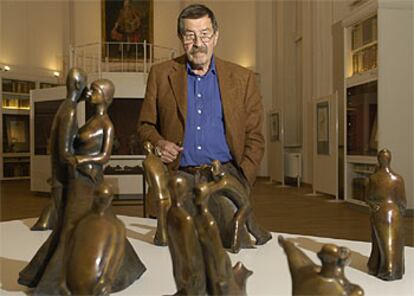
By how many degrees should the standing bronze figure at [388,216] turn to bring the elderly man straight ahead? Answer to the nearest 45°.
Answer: approximately 135° to its right

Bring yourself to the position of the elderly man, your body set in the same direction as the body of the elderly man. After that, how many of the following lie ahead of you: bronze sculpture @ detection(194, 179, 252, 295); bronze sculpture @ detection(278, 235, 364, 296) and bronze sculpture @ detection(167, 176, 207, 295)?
3

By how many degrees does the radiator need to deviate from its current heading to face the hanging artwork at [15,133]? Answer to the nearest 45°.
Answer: approximately 45° to its right

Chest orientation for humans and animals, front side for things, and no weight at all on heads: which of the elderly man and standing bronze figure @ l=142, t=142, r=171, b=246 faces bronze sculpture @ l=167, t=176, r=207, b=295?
the elderly man

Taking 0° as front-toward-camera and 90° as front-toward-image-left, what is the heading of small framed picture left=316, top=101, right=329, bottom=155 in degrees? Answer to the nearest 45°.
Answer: approximately 45°

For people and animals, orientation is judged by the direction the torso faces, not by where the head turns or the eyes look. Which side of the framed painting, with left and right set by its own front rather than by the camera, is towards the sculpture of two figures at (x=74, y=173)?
front

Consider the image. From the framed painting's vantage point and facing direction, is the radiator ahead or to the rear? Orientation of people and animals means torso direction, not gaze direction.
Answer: ahead

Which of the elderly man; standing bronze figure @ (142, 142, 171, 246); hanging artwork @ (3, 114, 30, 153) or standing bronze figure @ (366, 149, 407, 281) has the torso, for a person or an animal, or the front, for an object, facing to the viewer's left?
standing bronze figure @ (142, 142, 171, 246)
